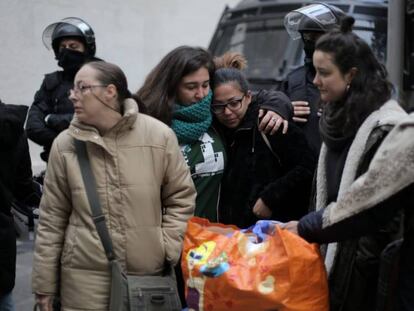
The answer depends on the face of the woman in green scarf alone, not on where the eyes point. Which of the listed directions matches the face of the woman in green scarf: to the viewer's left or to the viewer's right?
to the viewer's right

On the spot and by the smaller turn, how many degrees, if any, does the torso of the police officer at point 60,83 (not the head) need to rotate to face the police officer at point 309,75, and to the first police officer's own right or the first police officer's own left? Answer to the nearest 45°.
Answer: approximately 90° to the first police officer's own left

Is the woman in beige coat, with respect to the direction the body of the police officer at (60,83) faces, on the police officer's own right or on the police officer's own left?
on the police officer's own left

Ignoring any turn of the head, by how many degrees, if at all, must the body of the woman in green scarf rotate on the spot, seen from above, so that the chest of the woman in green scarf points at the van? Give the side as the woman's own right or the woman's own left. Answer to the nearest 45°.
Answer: approximately 135° to the woman's own left

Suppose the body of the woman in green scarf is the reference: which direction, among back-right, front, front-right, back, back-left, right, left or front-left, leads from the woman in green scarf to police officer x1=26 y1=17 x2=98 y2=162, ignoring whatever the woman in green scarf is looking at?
back

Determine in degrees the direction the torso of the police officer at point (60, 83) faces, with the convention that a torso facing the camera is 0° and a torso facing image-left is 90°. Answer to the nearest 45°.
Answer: approximately 45°

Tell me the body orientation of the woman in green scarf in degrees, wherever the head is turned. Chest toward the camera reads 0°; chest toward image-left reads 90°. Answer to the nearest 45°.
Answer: approximately 315°

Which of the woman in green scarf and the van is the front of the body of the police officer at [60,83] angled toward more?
the woman in green scarf

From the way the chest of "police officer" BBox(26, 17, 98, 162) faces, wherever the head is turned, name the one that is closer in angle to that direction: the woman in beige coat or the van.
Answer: the woman in beige coat
